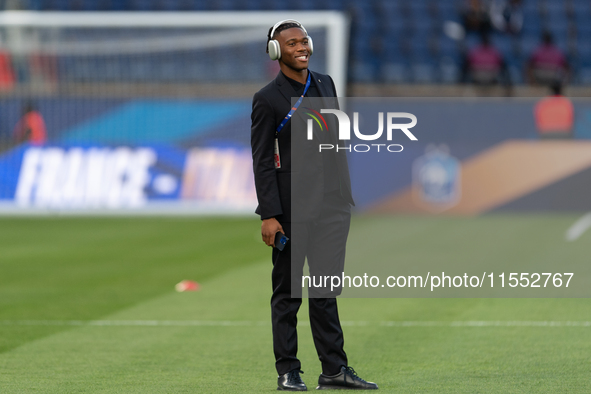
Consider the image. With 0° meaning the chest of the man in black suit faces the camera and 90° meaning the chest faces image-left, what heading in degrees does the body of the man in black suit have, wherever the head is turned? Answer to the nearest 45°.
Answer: approximately 315°

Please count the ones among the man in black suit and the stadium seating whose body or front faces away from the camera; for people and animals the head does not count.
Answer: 0

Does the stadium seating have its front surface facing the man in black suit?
yes

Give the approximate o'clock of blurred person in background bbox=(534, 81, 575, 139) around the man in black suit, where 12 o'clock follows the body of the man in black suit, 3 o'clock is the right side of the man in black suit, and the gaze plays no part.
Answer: The blurred person in background is roughly at 8 o'clock from the man in black suit.

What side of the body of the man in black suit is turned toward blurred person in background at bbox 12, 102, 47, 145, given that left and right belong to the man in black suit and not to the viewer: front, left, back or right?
back

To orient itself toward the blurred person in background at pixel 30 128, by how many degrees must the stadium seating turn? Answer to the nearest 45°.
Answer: approximately 45° to its right

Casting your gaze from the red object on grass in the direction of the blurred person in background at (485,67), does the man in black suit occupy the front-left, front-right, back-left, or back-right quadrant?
back-right
